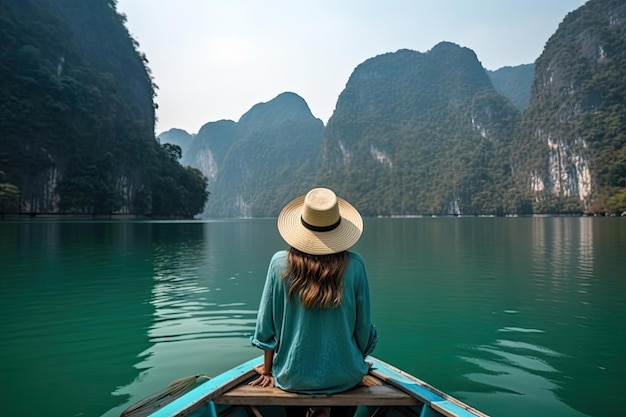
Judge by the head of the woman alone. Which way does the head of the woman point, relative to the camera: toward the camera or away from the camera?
away from the camera

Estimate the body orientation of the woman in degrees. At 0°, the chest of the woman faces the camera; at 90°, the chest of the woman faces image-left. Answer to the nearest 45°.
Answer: approximately 180°

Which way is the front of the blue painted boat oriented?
away from the camera
